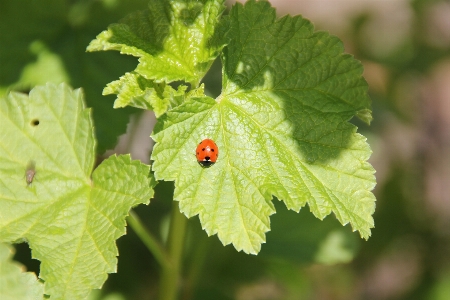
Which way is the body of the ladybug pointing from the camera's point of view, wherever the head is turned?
toward the camera

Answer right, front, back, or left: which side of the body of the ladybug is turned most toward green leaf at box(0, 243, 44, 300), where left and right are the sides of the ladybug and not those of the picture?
right
